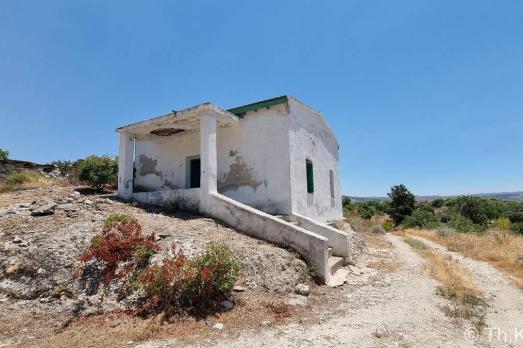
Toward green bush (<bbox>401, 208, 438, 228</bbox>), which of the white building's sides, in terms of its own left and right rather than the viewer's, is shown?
back

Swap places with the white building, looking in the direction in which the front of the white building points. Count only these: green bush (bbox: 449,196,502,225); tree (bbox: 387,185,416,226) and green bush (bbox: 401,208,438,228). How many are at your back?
3

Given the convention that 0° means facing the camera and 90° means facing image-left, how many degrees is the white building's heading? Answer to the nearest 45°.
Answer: approximately 45°

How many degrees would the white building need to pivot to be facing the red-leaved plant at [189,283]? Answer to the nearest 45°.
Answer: approximately 45° to its left

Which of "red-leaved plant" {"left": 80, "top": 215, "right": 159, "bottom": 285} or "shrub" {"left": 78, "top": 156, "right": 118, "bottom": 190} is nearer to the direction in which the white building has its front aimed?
the red-leaved plant

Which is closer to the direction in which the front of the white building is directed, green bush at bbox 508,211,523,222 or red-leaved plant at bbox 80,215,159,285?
the red-leaved plant

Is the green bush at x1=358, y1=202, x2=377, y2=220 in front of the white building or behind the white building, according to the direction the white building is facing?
behind

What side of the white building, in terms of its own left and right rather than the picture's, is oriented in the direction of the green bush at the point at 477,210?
back

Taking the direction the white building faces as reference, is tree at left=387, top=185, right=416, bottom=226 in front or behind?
behind

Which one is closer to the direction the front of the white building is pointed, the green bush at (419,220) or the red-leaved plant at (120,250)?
the red-leaved plant

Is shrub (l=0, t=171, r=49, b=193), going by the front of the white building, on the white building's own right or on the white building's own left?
on the white building's own right

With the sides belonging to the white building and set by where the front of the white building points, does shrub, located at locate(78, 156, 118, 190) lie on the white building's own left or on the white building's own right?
on the white building's own right

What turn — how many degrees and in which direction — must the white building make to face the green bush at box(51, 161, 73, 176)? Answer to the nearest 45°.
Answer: approximately 90° to its right
